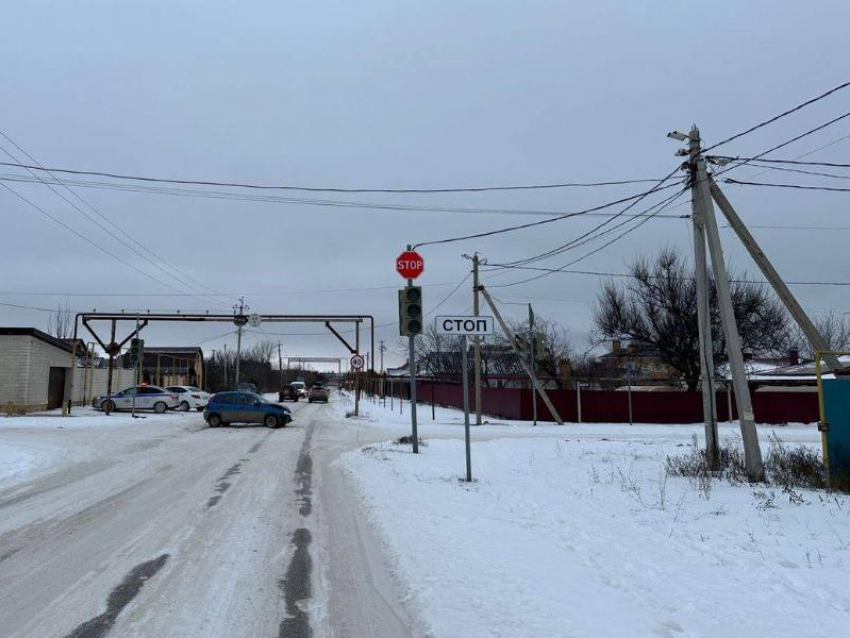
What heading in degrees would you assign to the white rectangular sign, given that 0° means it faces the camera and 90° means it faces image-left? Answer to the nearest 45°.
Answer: approximately 0°

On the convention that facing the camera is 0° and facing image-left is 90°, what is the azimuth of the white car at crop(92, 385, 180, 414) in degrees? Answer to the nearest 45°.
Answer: approximately 90°

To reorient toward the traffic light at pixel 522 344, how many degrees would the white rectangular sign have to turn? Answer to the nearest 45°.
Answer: approximately 180°

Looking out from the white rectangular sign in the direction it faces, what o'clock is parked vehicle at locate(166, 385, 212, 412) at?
The parked vehicle is roughly at 5 o'clock from the white rectangular sign.

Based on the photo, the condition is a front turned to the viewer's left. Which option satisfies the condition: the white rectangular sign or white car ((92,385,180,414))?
the white car

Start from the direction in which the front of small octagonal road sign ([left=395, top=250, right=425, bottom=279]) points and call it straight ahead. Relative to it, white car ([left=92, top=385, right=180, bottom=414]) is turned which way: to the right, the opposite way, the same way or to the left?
to the right

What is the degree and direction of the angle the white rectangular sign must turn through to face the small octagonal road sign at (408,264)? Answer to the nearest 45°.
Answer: approximately 180°

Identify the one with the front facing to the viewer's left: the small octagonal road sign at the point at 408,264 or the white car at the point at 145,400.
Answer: the white car

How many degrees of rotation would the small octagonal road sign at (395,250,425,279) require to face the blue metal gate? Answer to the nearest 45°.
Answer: approximately 45° to its left

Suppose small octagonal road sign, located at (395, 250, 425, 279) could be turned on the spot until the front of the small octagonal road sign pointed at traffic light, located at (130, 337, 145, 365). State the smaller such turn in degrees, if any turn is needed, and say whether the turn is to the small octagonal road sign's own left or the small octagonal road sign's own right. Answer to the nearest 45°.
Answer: approximately 135° to the small octagonal road sign's own right

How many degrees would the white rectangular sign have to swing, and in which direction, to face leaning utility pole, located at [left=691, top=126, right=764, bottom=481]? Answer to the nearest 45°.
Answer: approximately 90° to its left
